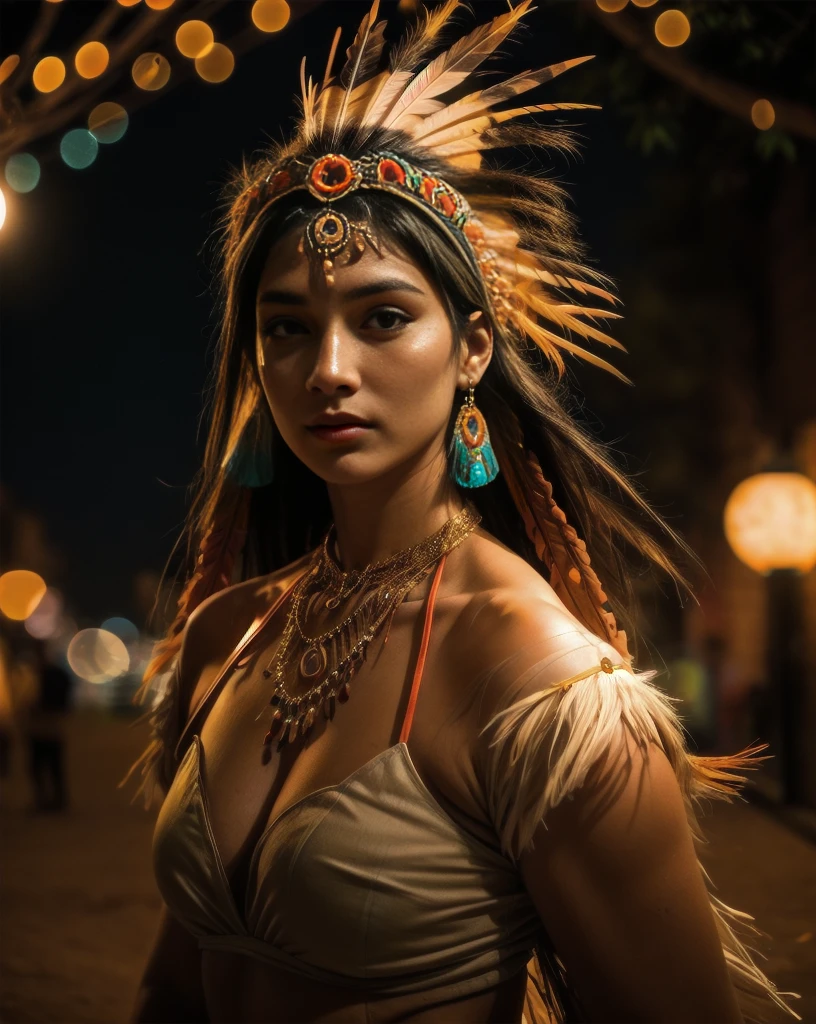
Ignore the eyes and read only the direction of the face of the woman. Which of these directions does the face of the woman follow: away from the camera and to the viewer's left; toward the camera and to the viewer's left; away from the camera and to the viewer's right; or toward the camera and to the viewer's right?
toward the camera and to the viewer's left

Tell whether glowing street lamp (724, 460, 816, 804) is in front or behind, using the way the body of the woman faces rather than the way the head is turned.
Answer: behind

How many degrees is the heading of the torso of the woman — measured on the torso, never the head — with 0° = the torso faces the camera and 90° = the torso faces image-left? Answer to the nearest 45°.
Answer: approximately 45°

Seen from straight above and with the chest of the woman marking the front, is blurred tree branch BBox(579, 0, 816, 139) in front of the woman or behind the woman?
behind
